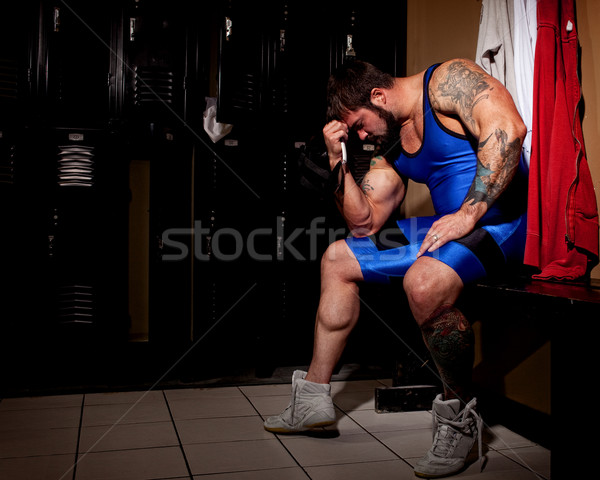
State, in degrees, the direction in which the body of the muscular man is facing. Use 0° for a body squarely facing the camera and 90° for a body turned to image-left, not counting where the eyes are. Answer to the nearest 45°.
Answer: approximately 45°

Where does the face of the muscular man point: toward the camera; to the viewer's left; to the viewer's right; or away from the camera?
to the viewer's left
